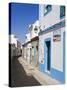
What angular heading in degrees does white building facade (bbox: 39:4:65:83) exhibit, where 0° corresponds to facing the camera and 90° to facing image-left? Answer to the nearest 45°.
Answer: approximately 45°
